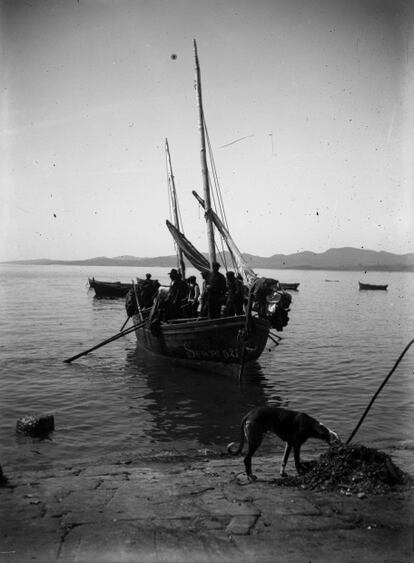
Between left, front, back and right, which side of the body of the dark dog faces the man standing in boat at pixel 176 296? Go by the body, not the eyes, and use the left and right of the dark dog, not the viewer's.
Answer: left

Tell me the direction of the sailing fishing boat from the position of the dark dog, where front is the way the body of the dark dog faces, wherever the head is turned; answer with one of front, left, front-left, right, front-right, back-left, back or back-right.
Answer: left

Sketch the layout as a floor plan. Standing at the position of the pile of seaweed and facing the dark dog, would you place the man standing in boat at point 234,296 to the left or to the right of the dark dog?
right

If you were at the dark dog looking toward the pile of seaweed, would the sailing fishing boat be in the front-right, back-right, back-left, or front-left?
back-left

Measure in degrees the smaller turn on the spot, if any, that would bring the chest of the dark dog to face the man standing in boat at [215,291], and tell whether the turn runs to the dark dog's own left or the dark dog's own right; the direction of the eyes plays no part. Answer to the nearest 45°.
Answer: approximately 90° to the dark dog's own left

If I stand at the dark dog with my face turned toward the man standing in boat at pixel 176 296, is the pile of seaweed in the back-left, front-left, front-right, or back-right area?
back-right

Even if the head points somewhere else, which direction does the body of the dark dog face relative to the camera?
to the viewer's right
